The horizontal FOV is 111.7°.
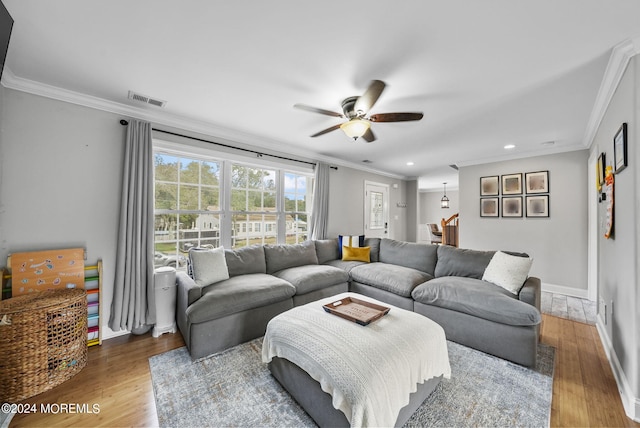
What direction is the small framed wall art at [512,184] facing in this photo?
toward the camera

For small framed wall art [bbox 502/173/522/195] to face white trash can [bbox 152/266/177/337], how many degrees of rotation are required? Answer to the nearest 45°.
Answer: approximately 45° to its right

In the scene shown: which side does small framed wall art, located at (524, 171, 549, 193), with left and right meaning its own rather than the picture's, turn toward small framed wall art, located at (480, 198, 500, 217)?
right

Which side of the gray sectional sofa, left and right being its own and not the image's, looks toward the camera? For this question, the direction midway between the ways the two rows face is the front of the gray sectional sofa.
front

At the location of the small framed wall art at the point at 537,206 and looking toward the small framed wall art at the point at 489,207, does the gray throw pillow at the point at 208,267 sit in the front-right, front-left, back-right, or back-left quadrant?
front-left

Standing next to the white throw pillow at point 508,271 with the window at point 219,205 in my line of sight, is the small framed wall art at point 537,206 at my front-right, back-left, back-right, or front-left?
back-right

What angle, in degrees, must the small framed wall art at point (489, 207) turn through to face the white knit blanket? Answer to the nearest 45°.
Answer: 0° — it already faces it

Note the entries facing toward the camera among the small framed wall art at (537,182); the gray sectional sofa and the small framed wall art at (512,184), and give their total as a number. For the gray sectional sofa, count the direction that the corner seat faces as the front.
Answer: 3

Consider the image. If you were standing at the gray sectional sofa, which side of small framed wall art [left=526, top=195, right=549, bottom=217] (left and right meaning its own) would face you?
front

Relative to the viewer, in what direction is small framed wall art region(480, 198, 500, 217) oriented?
toward the camera

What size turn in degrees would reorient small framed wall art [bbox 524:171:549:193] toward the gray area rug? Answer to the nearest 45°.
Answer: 0° — it already faces it

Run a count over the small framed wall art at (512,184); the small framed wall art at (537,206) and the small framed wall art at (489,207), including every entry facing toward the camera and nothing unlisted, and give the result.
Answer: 3

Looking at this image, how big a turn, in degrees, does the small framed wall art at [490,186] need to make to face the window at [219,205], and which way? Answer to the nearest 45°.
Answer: approximately 45° to its right

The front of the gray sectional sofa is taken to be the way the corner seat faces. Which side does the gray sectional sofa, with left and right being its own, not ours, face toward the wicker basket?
right
